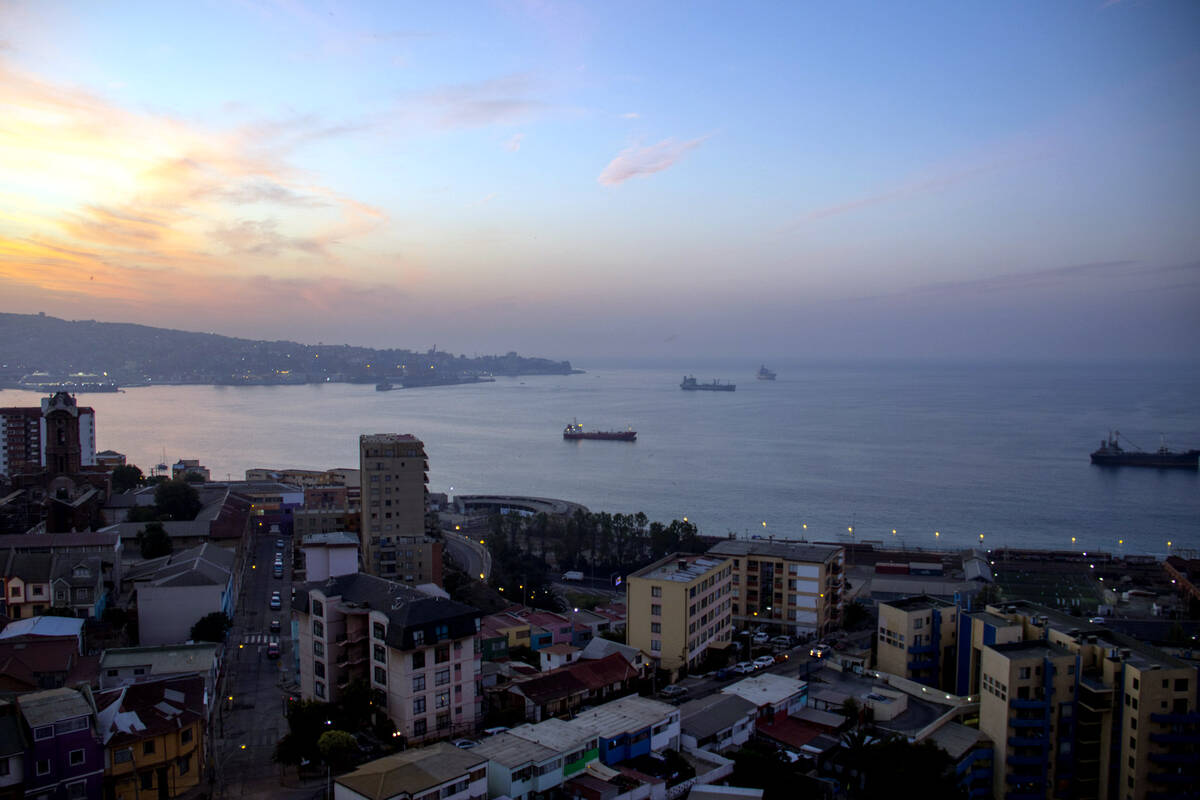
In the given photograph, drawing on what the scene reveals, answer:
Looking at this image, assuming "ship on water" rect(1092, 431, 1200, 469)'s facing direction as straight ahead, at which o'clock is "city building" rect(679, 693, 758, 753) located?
The city building is roughly at 3 o'clock from the ship on water.

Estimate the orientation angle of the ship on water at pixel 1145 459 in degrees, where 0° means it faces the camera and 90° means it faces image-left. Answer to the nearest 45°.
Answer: approximately 270°

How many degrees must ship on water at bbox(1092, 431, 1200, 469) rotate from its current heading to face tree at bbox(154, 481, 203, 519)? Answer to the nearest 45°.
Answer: approximately 135° to its right

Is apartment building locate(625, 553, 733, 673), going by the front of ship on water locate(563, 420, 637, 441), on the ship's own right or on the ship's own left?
on the ship's own right

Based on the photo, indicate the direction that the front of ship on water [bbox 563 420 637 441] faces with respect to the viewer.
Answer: facing to the right of the viewer

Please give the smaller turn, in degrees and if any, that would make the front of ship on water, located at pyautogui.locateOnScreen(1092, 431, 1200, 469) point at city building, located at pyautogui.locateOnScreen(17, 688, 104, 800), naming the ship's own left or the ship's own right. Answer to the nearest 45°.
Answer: approximately 90° to the ship's own right

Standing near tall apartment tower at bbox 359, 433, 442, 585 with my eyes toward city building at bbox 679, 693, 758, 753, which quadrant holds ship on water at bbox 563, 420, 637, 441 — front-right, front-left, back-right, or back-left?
back-left

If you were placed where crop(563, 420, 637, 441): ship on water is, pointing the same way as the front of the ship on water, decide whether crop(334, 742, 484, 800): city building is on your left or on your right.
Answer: on your right

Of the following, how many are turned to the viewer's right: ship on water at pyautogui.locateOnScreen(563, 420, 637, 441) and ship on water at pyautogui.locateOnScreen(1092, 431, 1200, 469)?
2
